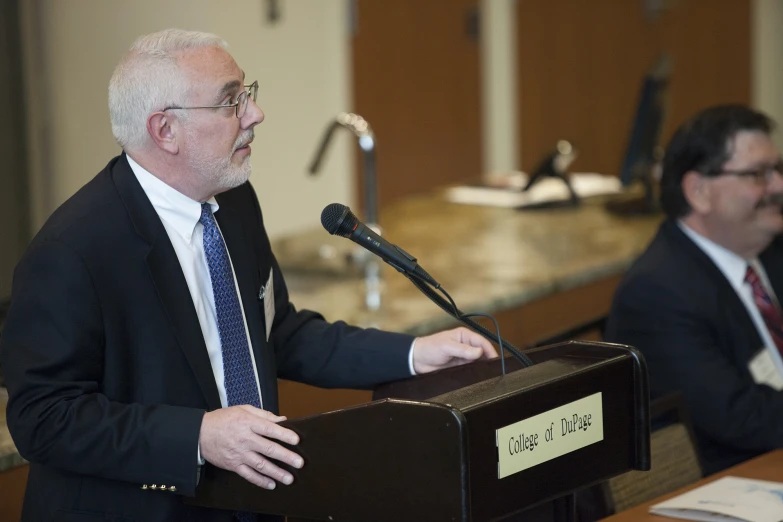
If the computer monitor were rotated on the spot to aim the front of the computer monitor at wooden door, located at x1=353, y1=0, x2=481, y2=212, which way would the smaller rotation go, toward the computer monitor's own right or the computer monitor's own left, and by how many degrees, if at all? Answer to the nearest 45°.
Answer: approximately 45° to the computer monitor's own right

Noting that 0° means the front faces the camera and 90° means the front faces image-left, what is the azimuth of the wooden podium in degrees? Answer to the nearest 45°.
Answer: approximately 315°

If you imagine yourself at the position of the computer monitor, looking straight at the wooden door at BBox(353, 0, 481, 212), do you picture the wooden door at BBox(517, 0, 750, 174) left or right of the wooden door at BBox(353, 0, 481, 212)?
right

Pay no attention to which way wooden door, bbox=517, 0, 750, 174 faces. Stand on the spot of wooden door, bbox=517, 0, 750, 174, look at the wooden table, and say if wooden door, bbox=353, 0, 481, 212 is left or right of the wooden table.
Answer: right

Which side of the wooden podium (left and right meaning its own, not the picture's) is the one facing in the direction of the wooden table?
left

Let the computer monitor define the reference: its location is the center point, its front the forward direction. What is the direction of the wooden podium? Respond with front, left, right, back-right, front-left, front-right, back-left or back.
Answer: left

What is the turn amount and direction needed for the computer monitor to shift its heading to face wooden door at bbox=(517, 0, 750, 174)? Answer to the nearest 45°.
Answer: approximately 90° to its right

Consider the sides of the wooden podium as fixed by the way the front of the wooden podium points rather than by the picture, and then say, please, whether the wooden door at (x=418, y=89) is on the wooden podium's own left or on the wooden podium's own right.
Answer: on the wooden podium's own left

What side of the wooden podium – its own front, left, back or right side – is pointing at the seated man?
left
